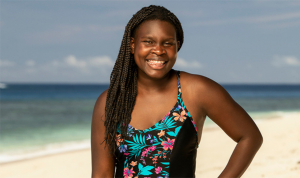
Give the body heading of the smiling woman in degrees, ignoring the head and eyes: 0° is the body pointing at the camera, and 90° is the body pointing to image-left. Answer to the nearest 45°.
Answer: approximately 0°
